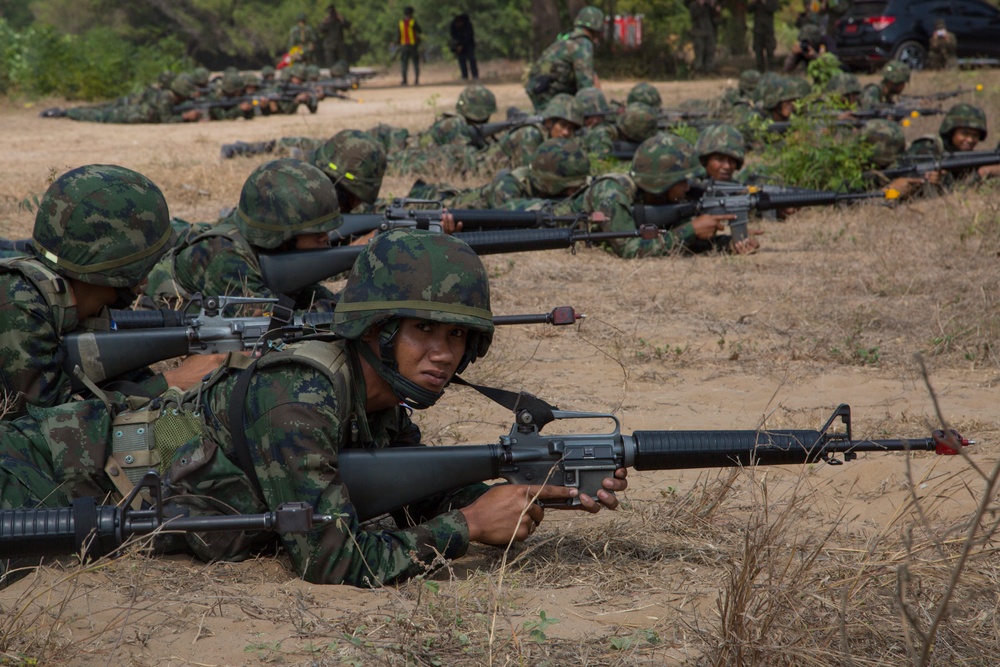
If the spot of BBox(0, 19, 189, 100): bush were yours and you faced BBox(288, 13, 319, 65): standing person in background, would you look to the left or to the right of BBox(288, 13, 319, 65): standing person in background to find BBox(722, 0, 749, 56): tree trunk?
right

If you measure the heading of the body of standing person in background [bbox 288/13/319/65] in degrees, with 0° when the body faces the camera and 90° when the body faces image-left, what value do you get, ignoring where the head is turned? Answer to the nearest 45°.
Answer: approximately 0°

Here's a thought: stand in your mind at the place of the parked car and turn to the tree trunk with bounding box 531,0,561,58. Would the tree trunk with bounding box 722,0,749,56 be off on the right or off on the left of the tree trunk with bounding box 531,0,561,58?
right

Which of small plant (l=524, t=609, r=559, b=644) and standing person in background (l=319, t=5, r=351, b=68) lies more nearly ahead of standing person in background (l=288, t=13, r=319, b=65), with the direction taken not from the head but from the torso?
the small plant

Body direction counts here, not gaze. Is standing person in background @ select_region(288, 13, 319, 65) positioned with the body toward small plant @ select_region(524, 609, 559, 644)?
yes

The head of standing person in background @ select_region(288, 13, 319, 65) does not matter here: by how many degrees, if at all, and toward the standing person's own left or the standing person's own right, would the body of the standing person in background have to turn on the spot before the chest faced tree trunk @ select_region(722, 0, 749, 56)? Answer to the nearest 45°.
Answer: approximately 90° to the standing person's own left
